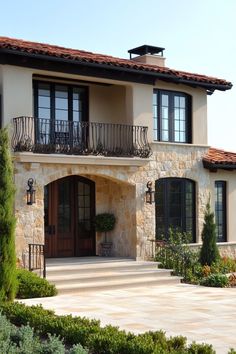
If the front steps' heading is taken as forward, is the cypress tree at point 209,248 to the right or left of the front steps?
on its left

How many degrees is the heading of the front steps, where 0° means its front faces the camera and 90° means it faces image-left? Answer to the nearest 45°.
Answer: approximately 315°

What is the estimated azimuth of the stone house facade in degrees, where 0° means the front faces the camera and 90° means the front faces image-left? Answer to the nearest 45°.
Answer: approximately 315°

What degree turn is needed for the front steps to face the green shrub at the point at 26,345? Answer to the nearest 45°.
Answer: approximately 45° to its right

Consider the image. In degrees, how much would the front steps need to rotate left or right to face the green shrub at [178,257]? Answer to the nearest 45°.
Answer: approximately 90° to its left

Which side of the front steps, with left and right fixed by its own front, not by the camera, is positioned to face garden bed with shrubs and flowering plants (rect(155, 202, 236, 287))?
left

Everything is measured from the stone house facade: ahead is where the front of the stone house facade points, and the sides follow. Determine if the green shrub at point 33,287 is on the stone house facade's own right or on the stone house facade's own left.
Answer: on the stone house facade's own right
